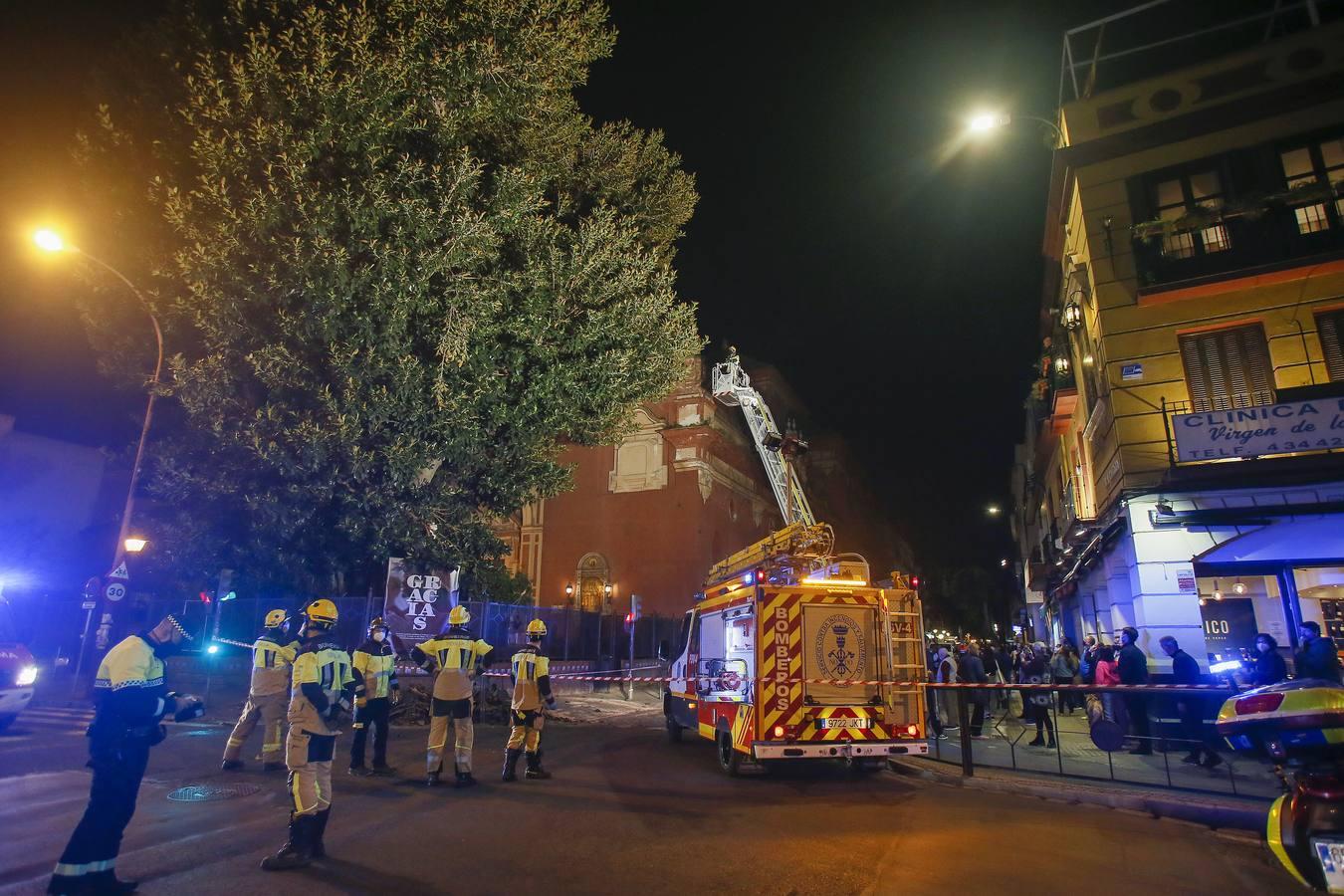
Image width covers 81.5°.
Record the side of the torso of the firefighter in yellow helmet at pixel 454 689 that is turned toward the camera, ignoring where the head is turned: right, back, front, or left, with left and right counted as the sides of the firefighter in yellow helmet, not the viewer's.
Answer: back

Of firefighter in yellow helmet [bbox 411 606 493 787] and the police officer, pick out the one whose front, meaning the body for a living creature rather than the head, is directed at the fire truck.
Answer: the police officer

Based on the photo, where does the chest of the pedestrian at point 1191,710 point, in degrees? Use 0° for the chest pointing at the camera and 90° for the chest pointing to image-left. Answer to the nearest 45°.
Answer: approximately 90°

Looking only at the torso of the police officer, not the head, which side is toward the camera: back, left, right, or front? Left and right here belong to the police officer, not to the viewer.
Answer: right

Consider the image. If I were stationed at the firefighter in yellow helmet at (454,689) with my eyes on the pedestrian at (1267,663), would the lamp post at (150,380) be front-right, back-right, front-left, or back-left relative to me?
back-left

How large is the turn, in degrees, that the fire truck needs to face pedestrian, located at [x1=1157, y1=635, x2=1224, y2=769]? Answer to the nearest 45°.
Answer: approximately 135° to its right

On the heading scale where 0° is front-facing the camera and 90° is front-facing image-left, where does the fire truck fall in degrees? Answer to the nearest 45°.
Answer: approximately 135°

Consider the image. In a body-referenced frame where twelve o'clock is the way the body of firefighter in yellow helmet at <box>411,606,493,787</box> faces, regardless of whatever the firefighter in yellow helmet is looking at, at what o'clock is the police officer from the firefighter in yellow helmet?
The police officer is roughly at 7 o'clock from the firefighter in yellow helmet.

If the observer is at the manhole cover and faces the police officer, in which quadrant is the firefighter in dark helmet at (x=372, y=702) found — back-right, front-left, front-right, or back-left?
back-left

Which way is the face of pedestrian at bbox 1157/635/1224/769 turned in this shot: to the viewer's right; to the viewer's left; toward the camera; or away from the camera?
to the viewer's left

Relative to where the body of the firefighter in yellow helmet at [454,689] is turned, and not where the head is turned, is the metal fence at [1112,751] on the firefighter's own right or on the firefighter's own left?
on the firefighter's own right
